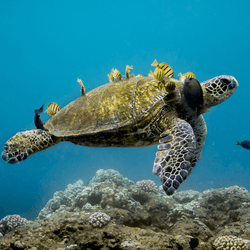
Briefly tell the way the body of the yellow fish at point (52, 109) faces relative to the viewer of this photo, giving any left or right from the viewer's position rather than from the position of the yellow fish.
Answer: facing to the right of the viewer

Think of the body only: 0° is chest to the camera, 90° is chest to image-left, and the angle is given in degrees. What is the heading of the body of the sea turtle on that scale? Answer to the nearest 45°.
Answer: approximately 270°

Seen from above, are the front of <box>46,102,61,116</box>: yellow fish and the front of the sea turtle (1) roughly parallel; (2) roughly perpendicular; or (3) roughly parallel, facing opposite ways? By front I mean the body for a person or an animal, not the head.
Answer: roughly parallel

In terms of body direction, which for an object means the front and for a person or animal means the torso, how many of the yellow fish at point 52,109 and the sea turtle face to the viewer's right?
2

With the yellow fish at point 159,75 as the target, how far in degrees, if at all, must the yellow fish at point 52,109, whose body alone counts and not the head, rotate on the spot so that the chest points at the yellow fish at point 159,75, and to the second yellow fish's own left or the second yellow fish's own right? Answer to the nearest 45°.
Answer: approximately 45° to the second yellow fish's own right
